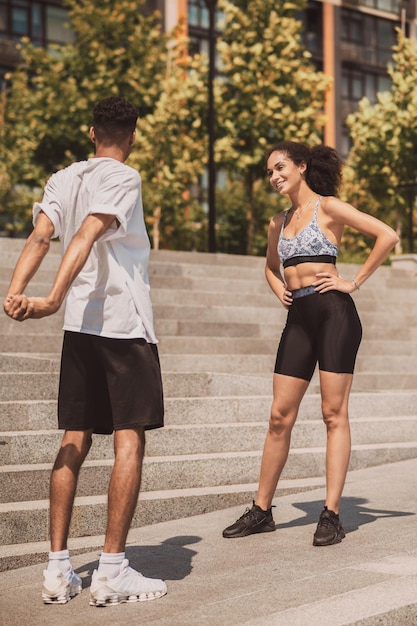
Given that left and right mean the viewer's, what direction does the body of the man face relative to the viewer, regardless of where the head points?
facing away from the viewer and to the right of the viewer

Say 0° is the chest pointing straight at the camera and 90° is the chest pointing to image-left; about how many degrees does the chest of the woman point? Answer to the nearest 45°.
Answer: approximately 45°

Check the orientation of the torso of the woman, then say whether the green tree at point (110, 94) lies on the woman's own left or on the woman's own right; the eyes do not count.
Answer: on the woman's own right

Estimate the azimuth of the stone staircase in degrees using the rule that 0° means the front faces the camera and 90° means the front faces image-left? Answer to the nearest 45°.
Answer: approximately 315°

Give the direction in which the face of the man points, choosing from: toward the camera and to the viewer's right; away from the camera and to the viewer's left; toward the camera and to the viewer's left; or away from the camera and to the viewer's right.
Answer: away from the camera and to the viewer's right

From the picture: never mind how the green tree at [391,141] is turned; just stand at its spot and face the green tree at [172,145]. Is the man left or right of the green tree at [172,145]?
left

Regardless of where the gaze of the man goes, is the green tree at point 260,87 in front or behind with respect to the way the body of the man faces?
in front

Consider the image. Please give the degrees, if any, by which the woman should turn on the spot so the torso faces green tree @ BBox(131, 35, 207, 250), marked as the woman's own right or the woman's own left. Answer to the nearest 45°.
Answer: approximately 135° to the woman's own right

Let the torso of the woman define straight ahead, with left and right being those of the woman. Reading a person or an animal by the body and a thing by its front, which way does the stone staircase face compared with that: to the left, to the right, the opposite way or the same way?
to the left

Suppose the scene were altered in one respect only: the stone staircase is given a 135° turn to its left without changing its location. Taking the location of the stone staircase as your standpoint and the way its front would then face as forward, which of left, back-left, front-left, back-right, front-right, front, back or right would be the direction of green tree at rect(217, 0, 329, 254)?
front
